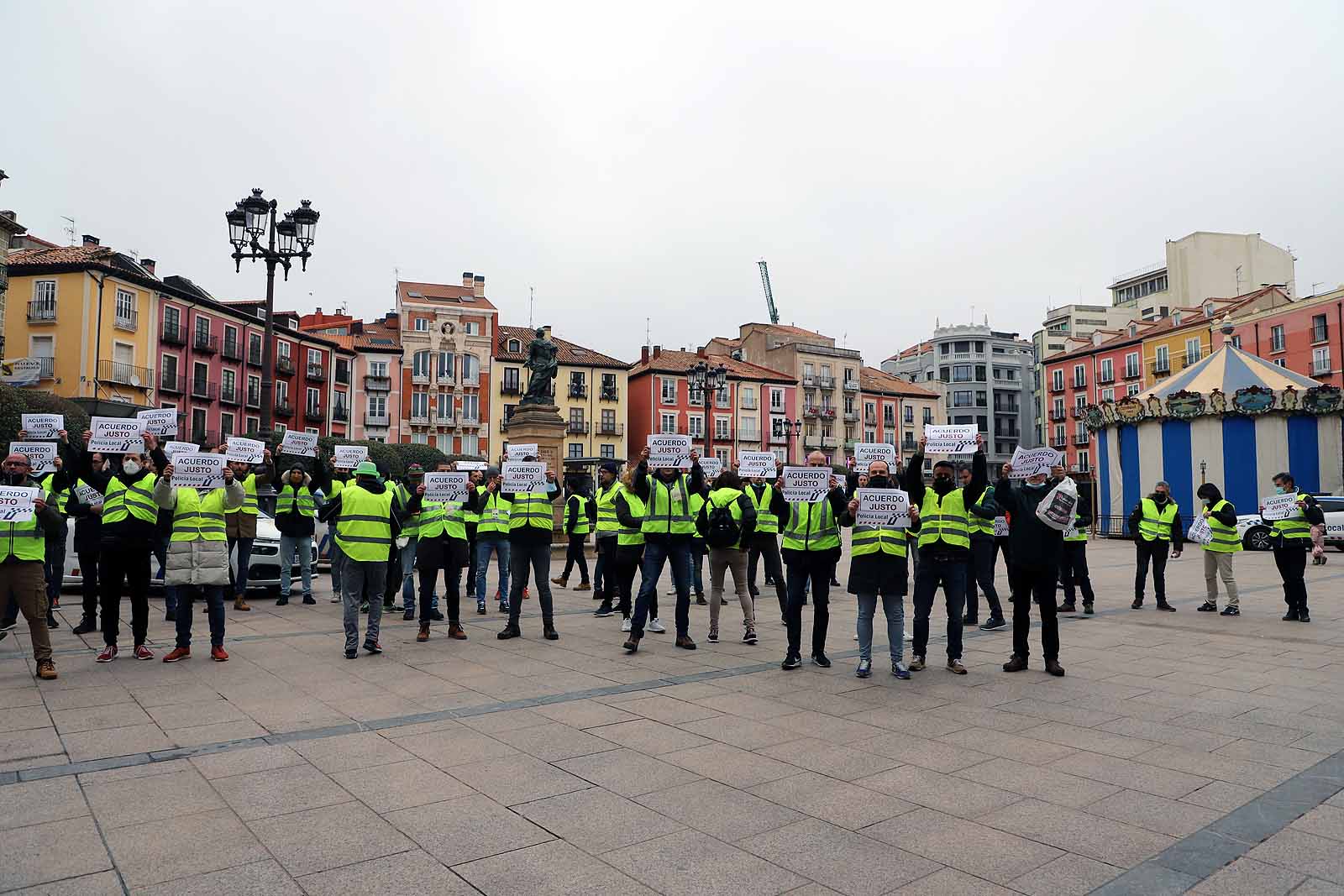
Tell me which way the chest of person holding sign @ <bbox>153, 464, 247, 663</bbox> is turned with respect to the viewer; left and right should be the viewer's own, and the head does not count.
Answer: facing the viewer

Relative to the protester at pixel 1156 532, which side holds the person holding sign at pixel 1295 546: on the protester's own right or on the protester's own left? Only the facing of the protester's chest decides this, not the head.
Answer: on the protester's own left

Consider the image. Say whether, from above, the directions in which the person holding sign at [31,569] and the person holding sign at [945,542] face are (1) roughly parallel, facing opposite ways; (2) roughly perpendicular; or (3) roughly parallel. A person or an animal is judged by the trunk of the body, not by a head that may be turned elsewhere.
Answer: roughly parallel

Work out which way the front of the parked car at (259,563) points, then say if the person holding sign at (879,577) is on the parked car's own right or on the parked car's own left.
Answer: on the parked car's own right

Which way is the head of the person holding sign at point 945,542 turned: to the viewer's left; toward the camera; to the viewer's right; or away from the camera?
toward the camera

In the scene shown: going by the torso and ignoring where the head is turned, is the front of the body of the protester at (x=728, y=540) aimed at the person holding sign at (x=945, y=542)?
no

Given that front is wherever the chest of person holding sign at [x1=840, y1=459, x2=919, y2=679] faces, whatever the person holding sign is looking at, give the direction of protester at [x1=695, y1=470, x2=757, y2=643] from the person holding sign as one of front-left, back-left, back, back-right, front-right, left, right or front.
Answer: back-right

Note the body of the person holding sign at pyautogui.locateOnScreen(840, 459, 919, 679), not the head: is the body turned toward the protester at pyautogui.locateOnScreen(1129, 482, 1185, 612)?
no

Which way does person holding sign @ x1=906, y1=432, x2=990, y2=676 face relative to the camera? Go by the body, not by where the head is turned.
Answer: toward the camera

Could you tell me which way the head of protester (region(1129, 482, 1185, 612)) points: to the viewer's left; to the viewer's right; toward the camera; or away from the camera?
toward the camera

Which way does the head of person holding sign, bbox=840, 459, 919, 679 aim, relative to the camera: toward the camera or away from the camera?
toward the camera

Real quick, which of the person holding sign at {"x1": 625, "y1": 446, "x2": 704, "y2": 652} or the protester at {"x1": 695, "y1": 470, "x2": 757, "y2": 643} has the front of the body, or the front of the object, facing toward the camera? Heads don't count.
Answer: the person holding sign

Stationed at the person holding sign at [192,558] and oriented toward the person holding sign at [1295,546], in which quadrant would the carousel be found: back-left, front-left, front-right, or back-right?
front-left

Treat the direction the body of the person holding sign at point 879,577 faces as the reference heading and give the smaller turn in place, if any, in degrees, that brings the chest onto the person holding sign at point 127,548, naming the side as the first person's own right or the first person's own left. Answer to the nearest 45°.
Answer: approximately 90° to the first person's own right

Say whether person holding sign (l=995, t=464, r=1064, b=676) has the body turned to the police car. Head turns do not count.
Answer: no

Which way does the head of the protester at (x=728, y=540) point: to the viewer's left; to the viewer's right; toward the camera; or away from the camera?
away from the camera

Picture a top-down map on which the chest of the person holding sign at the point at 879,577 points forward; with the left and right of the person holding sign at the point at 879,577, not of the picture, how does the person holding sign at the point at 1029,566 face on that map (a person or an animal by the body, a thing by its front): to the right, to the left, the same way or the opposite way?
the same way

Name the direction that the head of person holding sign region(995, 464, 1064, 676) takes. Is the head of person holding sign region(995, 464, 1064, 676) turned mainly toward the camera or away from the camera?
toward the camera

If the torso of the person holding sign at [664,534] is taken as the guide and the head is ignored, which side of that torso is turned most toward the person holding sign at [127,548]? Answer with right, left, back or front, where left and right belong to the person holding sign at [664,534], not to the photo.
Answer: right

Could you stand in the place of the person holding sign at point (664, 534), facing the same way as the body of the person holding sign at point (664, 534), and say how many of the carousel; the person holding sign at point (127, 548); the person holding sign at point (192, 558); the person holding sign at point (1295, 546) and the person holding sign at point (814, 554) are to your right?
2
